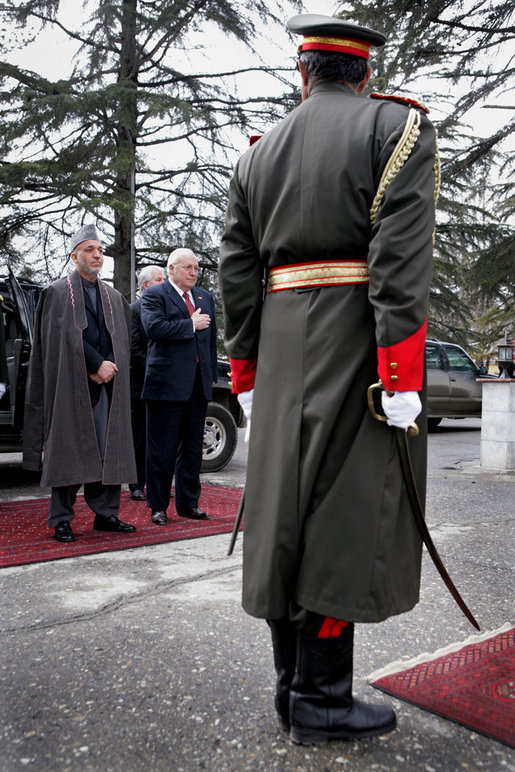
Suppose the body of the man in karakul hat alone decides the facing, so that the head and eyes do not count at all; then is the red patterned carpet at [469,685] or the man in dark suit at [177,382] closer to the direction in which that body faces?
the red patterned carpet

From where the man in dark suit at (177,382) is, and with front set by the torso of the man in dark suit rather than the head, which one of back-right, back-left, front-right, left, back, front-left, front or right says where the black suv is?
back

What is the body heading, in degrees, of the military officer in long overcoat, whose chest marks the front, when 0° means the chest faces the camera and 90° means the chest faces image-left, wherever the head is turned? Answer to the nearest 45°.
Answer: approximately 225°

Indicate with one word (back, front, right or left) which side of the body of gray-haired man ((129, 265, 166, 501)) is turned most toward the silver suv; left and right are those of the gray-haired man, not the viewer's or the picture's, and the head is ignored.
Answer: left

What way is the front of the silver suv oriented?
to the viewer's right

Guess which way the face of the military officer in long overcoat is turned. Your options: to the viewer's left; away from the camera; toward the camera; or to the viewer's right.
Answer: away from the camera

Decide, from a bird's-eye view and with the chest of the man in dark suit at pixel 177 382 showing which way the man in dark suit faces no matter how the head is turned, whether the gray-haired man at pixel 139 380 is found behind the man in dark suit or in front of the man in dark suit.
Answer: behind

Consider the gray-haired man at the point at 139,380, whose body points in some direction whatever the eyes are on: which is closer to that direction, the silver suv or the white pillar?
the white pillar

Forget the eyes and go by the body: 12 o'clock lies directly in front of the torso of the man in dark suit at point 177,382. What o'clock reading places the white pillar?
The white pillar is roughly at 9 o'clock from the man in dark suit.

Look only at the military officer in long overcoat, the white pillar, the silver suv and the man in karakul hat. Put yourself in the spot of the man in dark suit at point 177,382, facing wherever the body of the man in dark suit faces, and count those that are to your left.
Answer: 2

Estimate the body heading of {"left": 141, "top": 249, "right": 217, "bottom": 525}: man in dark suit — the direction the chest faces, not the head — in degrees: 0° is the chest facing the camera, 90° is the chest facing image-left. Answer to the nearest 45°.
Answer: approximately 315°
